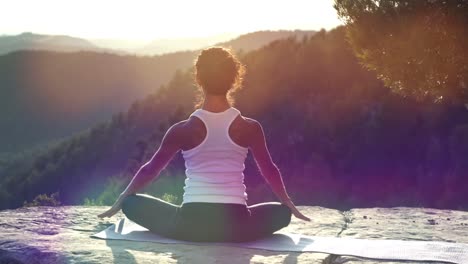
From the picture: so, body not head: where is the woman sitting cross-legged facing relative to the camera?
away from the camera

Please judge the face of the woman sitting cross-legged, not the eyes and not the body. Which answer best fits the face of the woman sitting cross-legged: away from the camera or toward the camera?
away from the camera

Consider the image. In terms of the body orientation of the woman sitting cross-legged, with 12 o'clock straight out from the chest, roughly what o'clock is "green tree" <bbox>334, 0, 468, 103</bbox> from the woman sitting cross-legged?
The green tree is roughly at 1 o'clock from the woman sitting cross-legged.
